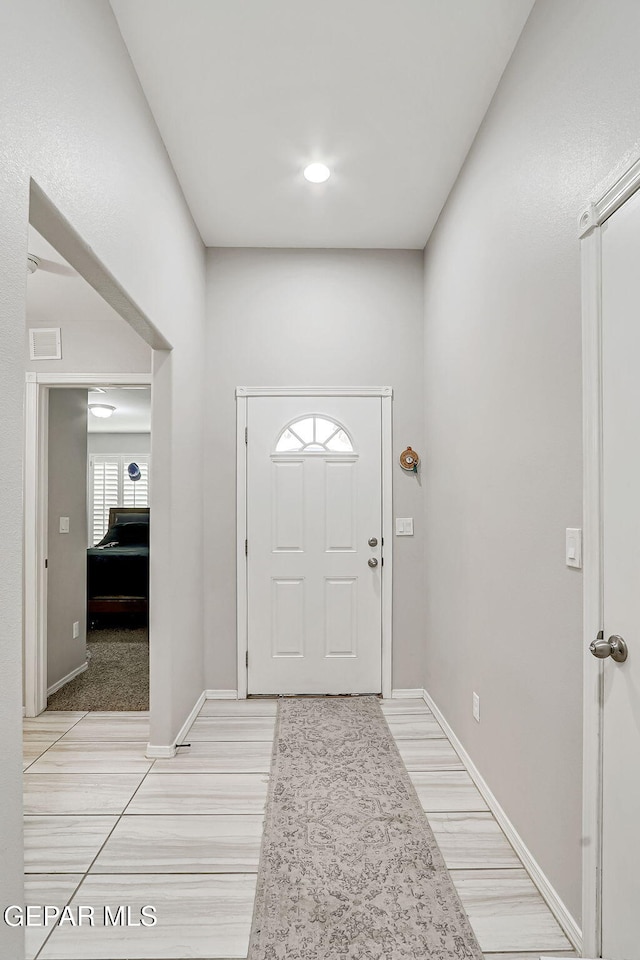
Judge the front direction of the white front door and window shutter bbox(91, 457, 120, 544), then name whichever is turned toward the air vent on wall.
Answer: the window shutter

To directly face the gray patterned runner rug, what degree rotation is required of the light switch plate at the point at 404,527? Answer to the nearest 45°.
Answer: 0° — it already faces it

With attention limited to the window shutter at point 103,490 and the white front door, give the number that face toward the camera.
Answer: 2

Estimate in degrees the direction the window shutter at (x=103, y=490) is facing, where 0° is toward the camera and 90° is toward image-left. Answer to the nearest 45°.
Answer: approximately 0°

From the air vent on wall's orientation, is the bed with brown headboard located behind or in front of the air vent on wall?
behind

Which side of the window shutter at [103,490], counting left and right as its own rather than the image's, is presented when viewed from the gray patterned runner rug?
front

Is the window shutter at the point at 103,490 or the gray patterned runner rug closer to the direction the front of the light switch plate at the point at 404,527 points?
the gray patterned runner rug

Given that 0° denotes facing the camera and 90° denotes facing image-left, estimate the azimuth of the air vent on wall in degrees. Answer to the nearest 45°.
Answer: approximately 0°

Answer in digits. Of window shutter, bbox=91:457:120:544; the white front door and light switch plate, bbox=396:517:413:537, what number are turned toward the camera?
3

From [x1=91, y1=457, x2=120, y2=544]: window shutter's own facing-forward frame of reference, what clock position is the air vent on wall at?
The air vent on wall is roughly at 12 o'clock from the window shutter.
